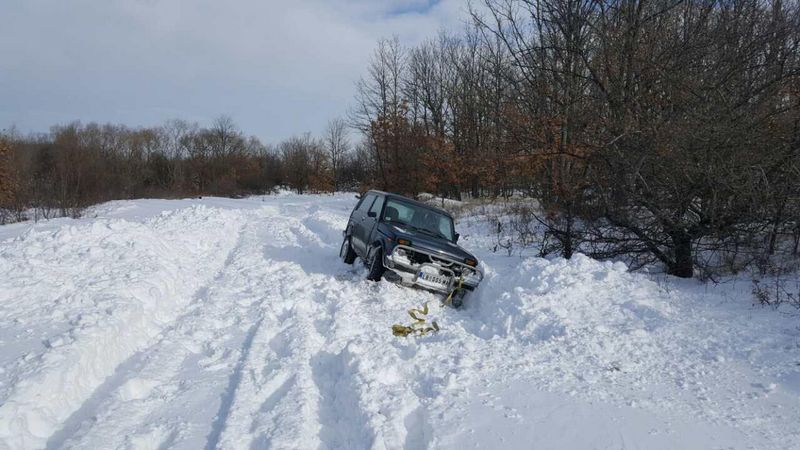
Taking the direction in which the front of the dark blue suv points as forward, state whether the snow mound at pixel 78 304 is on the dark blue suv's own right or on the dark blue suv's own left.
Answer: on the dark blue suv's own right

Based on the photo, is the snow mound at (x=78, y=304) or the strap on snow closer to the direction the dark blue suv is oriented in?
the strap on snow

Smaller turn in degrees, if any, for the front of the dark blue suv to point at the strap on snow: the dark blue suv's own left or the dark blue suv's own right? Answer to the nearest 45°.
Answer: approximately 45° to the dark blue suv's own right

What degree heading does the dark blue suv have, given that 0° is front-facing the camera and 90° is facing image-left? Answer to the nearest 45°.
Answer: approximately 315°
